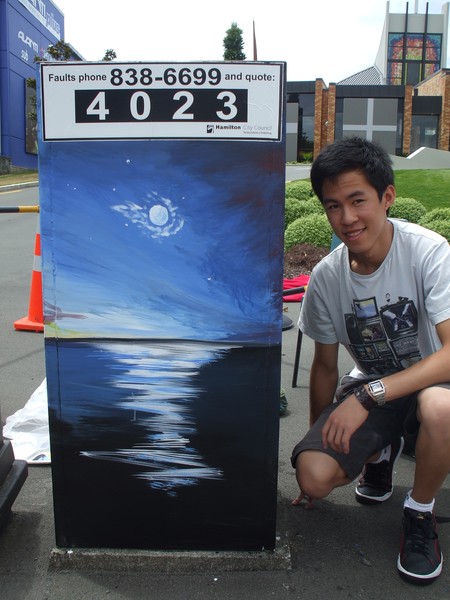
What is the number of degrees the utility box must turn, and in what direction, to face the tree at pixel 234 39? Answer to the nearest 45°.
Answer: approximately 180°

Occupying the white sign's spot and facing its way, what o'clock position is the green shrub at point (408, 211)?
The green shrub is roughly at 7 o'clock from the white sign.

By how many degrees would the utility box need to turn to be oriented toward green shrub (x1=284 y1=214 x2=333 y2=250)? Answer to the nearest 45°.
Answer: approximately 180°

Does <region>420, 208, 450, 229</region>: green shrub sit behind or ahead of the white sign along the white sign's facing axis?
behind

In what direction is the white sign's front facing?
toward the camera

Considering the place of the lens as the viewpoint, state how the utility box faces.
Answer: facing the viewer

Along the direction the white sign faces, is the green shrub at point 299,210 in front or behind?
behind

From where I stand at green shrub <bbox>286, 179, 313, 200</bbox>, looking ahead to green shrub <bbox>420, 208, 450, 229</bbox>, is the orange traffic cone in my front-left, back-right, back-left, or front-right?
front-right

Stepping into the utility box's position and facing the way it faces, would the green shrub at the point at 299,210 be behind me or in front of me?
behind

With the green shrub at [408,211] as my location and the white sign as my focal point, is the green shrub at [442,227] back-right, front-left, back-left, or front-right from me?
front-left

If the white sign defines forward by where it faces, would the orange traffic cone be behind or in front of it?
behind
